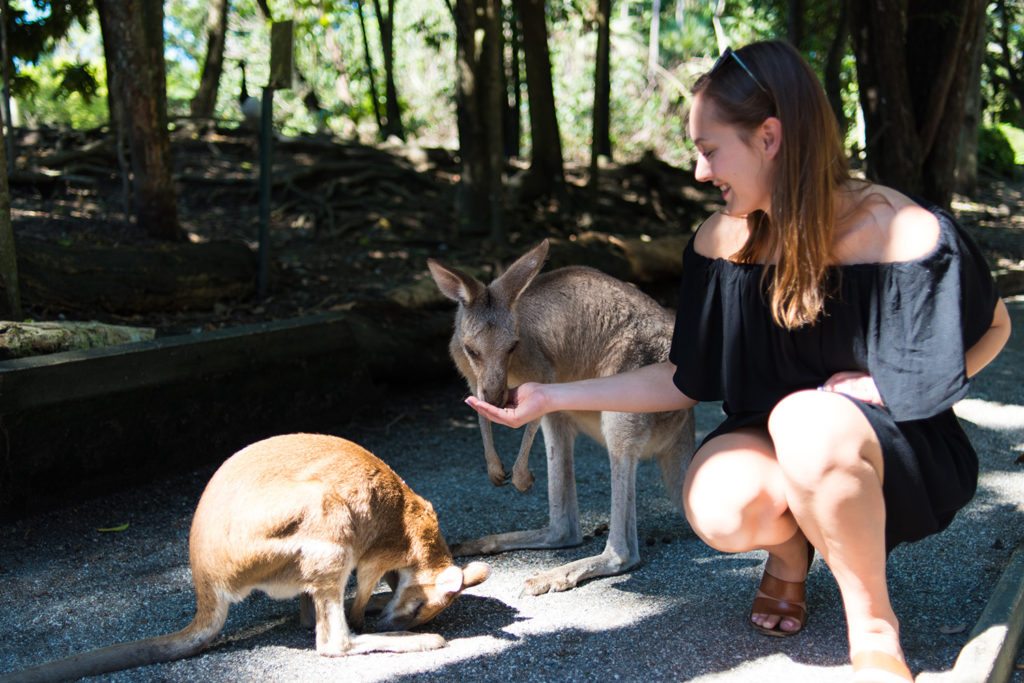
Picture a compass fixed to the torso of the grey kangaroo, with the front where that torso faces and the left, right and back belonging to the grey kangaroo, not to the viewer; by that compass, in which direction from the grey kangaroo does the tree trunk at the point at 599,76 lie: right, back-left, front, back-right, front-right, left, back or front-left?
back-right

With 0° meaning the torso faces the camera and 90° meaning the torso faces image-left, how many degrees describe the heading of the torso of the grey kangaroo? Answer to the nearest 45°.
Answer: approximately 45°

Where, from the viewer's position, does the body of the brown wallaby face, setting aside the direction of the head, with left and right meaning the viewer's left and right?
facing to the right of the viewer

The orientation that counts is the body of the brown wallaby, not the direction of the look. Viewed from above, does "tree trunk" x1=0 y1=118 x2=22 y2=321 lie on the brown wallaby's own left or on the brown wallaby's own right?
on the brown wallaby's own left

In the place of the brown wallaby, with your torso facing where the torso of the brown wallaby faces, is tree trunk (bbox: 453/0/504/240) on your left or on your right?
on your left

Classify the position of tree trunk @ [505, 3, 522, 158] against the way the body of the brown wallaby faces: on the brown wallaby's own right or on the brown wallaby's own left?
on the brown wallaby's own left

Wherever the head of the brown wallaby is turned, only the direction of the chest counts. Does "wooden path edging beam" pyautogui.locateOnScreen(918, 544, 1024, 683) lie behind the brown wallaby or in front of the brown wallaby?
in front

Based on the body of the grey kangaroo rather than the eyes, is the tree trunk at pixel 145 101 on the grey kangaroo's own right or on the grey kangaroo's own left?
on the grey kangaroo's own right

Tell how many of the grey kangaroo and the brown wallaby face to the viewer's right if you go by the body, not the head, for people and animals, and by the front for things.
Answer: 1
